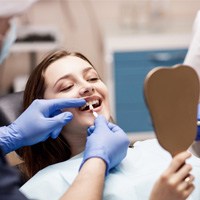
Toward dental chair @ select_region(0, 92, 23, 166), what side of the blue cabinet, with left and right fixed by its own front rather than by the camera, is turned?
front

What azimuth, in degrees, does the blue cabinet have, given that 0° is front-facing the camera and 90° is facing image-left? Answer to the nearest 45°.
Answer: approximately 0°

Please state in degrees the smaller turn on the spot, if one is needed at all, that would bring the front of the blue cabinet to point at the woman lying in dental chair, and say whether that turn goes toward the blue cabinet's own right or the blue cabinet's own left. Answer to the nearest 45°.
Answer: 0° — it already faces them
